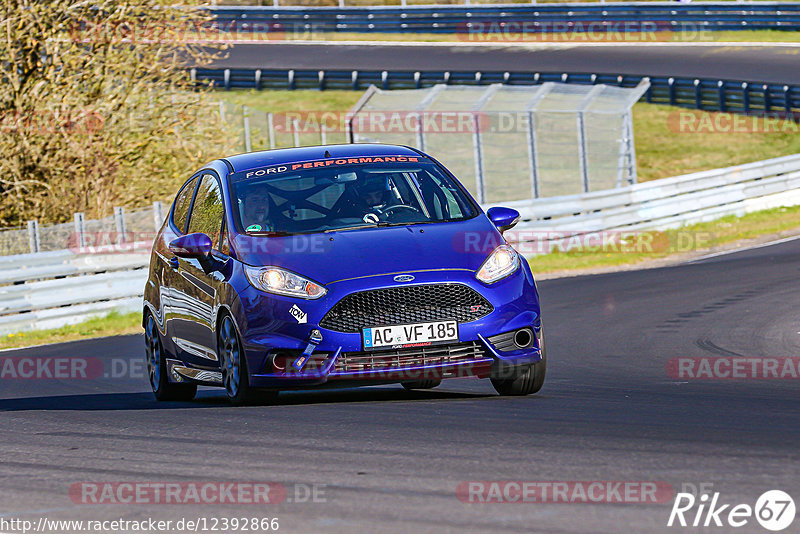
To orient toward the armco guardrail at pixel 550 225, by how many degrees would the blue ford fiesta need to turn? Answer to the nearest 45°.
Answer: approximately 135° to its left

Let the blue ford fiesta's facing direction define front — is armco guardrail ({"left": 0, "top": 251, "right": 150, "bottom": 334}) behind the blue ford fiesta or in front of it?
behind

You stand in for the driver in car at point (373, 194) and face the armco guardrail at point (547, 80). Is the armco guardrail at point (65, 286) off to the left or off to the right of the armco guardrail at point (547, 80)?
left

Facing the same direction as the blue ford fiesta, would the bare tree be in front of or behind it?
behind

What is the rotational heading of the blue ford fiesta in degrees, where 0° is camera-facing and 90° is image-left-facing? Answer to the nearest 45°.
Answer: approximately 315°

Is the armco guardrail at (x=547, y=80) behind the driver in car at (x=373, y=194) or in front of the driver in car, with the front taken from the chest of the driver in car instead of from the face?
behind

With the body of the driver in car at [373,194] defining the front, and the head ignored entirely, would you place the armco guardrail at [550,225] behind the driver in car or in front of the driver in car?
behind

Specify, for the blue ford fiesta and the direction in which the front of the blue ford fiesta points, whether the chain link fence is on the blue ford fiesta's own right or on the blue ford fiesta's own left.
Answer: on the blue ford fiesta's own left

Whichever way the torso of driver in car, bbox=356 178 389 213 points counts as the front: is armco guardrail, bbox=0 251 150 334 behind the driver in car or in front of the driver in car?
behind

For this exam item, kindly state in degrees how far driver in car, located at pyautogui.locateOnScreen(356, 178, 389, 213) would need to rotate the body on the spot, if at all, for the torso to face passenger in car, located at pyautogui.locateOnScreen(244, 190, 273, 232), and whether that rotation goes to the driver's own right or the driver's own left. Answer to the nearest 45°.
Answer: approximately 90° to the driver's own right

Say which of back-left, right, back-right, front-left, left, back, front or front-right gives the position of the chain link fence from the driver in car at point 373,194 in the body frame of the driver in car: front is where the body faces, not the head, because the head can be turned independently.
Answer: back
